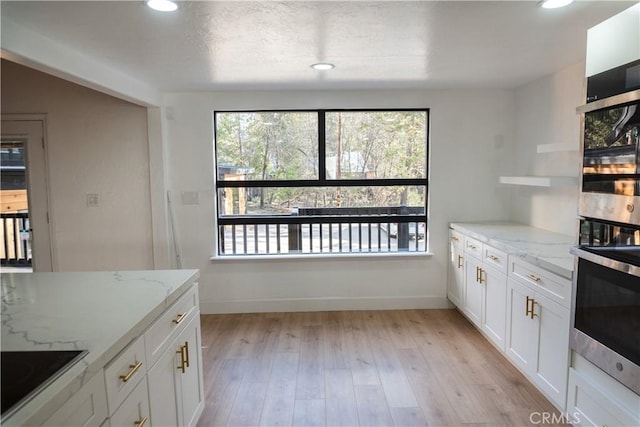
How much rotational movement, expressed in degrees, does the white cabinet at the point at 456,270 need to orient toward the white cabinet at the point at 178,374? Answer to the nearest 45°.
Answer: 0° — it already faces it

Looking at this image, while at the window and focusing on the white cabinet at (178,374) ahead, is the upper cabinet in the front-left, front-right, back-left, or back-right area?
front-left

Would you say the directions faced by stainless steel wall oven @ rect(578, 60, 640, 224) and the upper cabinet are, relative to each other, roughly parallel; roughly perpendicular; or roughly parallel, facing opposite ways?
roughly parallel

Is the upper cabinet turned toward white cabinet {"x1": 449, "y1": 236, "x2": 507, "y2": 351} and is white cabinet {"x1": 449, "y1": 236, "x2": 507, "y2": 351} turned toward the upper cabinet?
no

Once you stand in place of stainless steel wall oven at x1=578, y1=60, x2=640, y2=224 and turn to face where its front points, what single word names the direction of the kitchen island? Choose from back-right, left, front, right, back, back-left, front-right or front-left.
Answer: front

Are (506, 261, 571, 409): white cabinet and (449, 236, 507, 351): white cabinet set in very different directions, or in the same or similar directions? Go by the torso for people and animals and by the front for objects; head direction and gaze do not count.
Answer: same or similar directions

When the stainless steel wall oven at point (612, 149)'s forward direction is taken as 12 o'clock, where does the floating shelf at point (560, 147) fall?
The floating shelf is roughly at 4 o'clock from the stainless steel wall oven.

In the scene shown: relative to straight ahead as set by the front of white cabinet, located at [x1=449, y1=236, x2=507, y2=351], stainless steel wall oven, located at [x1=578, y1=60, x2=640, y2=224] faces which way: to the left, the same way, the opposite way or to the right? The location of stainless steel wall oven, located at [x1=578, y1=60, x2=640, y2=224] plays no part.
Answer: the same way

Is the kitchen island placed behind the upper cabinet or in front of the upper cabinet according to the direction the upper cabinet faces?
in front

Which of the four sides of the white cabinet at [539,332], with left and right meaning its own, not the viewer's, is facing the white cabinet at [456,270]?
right

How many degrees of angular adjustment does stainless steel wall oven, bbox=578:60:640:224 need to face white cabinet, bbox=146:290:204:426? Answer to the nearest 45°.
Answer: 0° — it already faces it

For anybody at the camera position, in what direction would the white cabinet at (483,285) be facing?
facing the viewer and to the left of the viewer

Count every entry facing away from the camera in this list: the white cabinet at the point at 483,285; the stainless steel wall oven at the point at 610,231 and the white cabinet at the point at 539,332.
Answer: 0

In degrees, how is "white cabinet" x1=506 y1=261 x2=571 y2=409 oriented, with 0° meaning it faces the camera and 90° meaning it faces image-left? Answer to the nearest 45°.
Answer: approximately 45°

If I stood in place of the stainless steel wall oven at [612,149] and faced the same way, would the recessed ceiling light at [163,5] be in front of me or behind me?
in front

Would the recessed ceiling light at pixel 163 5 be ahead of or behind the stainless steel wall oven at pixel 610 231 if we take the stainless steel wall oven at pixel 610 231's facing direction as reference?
ahead

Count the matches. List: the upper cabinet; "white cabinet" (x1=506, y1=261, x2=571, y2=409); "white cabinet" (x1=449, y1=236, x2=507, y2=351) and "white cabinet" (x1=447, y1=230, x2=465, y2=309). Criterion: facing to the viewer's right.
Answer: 0

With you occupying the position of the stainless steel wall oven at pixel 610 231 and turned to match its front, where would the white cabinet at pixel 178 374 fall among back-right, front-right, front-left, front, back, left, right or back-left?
front

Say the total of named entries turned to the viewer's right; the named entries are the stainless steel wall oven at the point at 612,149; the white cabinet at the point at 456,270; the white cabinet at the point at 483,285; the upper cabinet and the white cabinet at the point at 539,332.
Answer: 0
